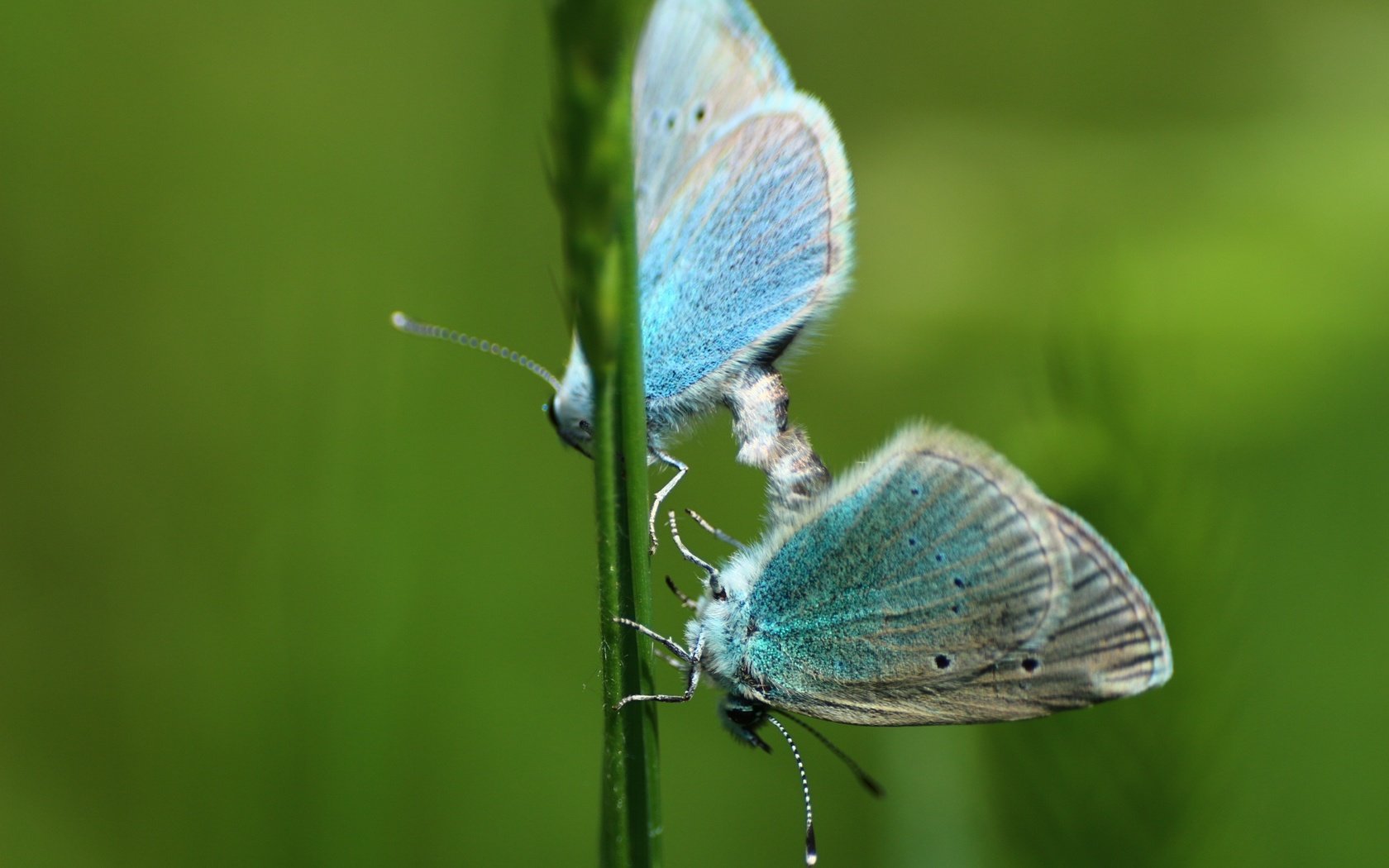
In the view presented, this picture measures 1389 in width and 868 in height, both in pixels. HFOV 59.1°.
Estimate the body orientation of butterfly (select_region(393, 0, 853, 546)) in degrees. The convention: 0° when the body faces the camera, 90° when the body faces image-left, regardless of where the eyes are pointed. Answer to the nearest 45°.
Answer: approximately 90°
